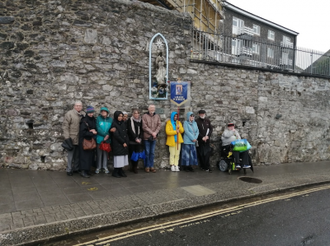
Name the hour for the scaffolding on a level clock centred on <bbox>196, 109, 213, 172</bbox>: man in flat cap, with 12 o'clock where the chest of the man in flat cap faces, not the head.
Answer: The scaffolding is roughly at 6 o'clock from the man in flat cap.

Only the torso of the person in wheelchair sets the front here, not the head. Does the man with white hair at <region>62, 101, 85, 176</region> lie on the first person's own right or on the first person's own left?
on the first person's own right

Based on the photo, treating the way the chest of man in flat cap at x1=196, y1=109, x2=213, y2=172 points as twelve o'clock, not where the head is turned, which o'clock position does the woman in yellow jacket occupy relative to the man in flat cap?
The woman in yellow jacket is roughly at 2 o'clock from the man in flat cap.

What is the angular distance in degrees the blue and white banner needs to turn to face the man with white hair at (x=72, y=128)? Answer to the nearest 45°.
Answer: approximately 45° to its right
